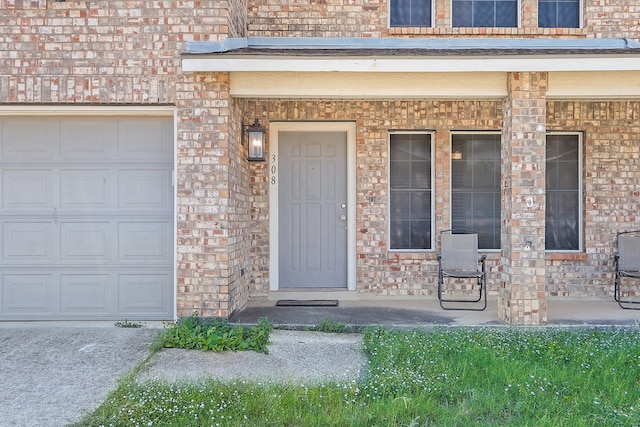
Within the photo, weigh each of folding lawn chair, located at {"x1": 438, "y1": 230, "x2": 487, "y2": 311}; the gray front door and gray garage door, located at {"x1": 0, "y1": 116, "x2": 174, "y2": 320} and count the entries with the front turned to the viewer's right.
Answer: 0

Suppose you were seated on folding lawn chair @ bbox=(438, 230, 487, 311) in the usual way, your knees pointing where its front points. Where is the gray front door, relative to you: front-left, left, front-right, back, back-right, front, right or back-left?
right

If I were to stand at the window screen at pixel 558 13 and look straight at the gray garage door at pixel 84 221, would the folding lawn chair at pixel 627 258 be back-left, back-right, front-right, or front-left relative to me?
back-left

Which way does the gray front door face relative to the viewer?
toward the camera

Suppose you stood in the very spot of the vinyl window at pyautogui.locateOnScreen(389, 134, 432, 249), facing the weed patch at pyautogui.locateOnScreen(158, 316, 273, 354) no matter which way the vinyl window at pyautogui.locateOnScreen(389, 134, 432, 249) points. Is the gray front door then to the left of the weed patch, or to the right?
right

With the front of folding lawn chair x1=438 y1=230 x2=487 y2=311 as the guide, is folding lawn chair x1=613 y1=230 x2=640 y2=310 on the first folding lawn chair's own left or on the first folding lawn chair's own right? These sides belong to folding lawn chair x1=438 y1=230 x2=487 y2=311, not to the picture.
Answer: on the first folding lawn chair's own left
